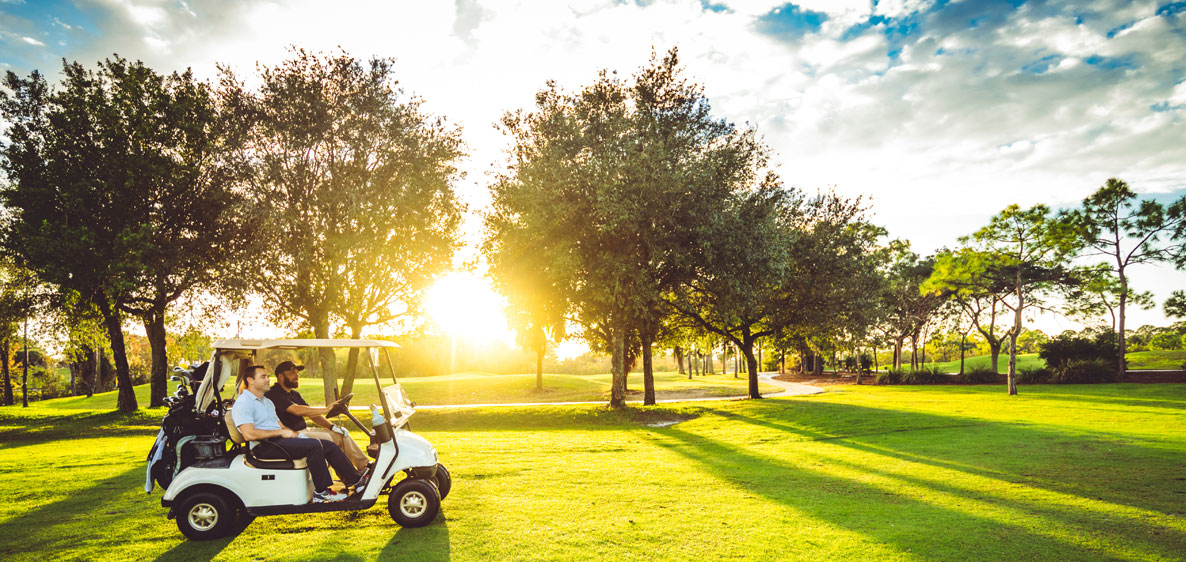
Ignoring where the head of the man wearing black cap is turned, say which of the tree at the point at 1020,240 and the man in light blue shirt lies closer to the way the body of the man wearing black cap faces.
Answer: the tree

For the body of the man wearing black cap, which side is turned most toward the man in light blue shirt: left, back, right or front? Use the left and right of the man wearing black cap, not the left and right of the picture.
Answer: right

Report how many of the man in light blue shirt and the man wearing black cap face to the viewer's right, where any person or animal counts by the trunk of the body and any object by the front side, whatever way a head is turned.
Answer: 2

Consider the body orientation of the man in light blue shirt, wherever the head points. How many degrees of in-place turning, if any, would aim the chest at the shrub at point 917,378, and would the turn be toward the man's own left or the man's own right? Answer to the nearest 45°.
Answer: approximately 45° to the man's own left

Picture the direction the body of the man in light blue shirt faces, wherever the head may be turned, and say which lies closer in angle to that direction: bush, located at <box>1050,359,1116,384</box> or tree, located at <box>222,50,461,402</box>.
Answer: the bush

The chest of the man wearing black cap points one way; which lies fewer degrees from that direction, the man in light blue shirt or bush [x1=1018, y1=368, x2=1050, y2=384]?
the bush

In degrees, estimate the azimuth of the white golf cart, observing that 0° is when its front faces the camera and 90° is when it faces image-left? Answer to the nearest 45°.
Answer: approximately 270°

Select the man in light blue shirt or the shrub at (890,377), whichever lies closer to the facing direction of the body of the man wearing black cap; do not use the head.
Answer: the shrub

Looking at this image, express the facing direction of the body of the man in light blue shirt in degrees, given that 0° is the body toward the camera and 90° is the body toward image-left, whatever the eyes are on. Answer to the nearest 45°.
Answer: approximately 270°

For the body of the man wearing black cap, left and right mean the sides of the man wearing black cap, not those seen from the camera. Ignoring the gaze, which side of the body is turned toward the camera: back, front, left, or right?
right
